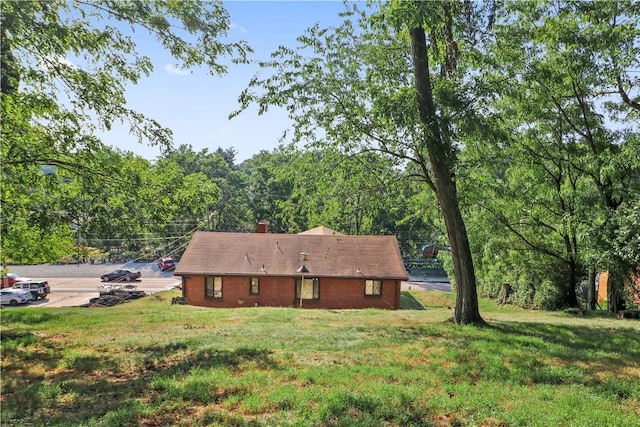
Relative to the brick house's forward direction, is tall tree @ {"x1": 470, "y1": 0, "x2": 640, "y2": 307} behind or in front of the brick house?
behind

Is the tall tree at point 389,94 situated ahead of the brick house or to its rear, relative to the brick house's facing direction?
to the rear

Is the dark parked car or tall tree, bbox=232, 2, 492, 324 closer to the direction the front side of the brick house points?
the dark parked car

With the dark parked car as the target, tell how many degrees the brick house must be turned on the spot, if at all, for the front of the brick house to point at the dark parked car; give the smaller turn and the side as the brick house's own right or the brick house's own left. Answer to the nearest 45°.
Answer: approximately 45° to the brick house's own left

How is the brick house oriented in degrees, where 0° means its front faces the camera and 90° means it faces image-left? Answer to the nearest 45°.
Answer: approximately 180°

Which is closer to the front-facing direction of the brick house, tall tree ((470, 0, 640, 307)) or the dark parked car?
the dark parked car
